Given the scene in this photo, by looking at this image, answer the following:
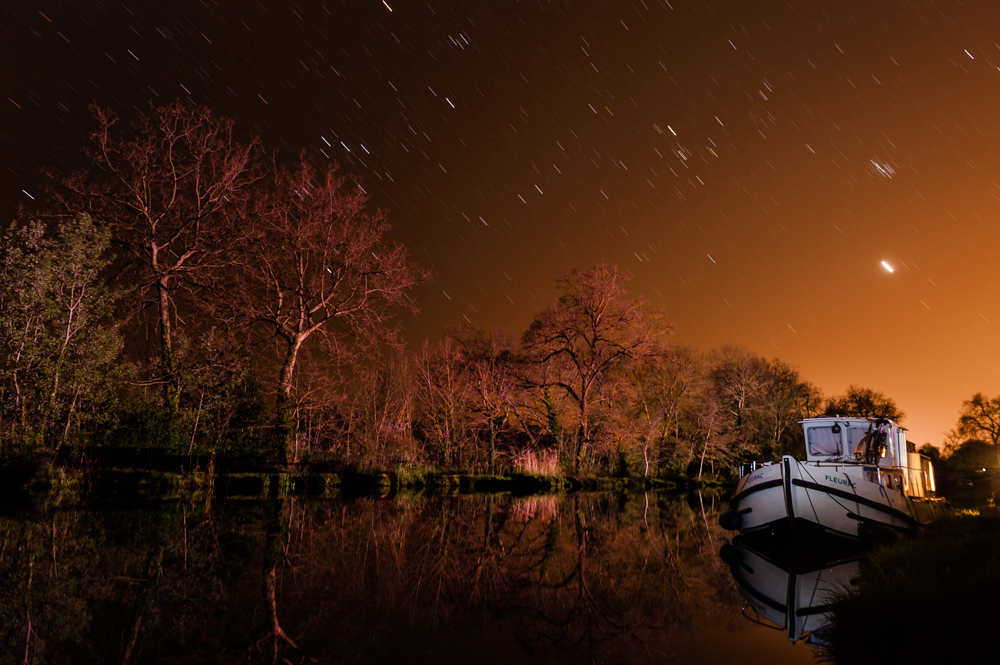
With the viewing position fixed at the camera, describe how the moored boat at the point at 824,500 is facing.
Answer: facing the viewer and to the left of the viewer

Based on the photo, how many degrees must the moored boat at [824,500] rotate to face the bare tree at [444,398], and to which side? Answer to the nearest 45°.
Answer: approximately 90° to its right

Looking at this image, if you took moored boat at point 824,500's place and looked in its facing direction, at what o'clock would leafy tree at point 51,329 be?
The leafy tree is roughly at 1 o'clock from the moored boat.

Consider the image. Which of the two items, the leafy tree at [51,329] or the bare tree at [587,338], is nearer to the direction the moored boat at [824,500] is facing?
the leafy tree

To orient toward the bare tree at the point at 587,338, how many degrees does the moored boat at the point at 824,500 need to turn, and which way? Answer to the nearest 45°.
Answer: approximately 90° to its right

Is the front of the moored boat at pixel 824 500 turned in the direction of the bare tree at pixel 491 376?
no
